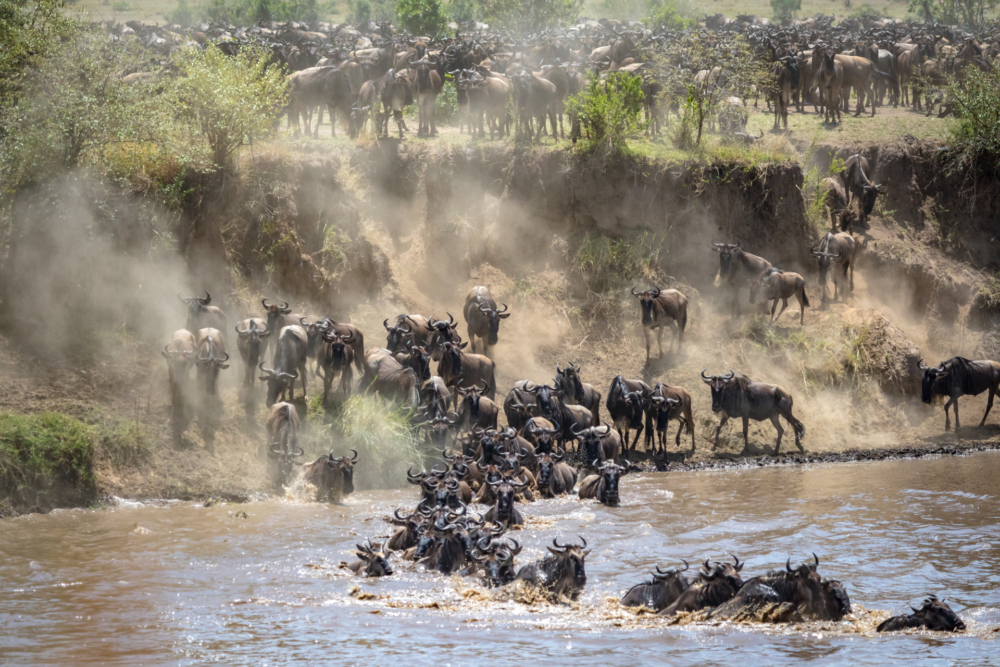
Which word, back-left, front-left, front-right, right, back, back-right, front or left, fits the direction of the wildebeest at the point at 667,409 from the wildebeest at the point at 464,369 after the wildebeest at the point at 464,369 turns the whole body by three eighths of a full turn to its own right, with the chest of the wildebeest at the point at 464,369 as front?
right

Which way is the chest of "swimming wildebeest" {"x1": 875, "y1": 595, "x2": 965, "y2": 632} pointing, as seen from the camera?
to the viewer's right

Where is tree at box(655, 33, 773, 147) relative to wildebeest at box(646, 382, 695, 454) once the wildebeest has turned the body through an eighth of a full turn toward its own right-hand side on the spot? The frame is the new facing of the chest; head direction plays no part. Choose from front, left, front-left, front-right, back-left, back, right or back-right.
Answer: right

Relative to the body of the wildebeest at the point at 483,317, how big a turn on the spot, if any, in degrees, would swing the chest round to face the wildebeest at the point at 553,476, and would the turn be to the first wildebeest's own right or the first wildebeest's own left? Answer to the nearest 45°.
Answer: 0° — it already faces it

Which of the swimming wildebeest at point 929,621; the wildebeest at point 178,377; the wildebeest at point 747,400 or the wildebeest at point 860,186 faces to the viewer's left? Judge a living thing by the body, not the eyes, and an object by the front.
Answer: the wildebeest at point 747,400

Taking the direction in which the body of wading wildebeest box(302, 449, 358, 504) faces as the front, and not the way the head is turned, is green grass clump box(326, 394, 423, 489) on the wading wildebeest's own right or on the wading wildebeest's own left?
on the wading wildebeest's own left

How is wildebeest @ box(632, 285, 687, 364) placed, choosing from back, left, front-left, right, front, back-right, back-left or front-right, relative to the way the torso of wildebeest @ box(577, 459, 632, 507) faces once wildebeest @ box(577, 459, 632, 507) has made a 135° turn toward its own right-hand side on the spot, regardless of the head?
right

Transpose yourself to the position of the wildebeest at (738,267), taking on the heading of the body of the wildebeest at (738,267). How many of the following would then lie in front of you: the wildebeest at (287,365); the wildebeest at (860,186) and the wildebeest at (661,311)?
2
